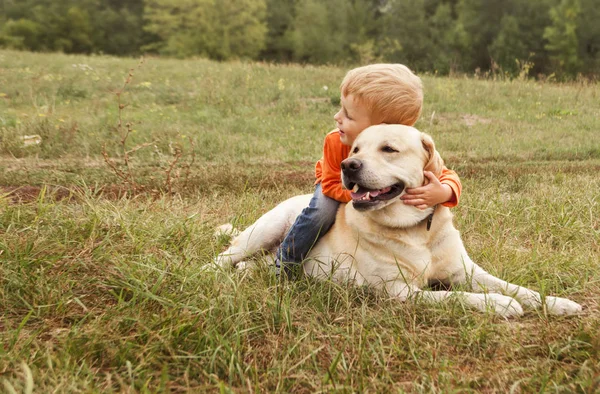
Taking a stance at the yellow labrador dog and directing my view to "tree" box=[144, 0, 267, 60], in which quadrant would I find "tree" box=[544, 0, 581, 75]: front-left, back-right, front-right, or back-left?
front-right

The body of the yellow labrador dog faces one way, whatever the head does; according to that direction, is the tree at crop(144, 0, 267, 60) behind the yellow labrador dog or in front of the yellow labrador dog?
behind

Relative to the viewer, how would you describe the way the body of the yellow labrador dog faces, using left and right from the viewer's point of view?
facing the viewer and to the right of the viewer

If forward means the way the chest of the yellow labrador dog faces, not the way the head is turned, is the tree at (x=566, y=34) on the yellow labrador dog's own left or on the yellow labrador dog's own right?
on the yellow labrador dog's own left

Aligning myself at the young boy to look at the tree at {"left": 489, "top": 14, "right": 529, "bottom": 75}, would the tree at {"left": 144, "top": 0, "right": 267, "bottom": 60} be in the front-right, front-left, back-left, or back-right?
front-left

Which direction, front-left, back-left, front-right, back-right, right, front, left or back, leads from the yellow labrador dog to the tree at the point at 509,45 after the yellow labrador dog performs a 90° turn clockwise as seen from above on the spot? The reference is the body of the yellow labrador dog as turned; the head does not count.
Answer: back-right
